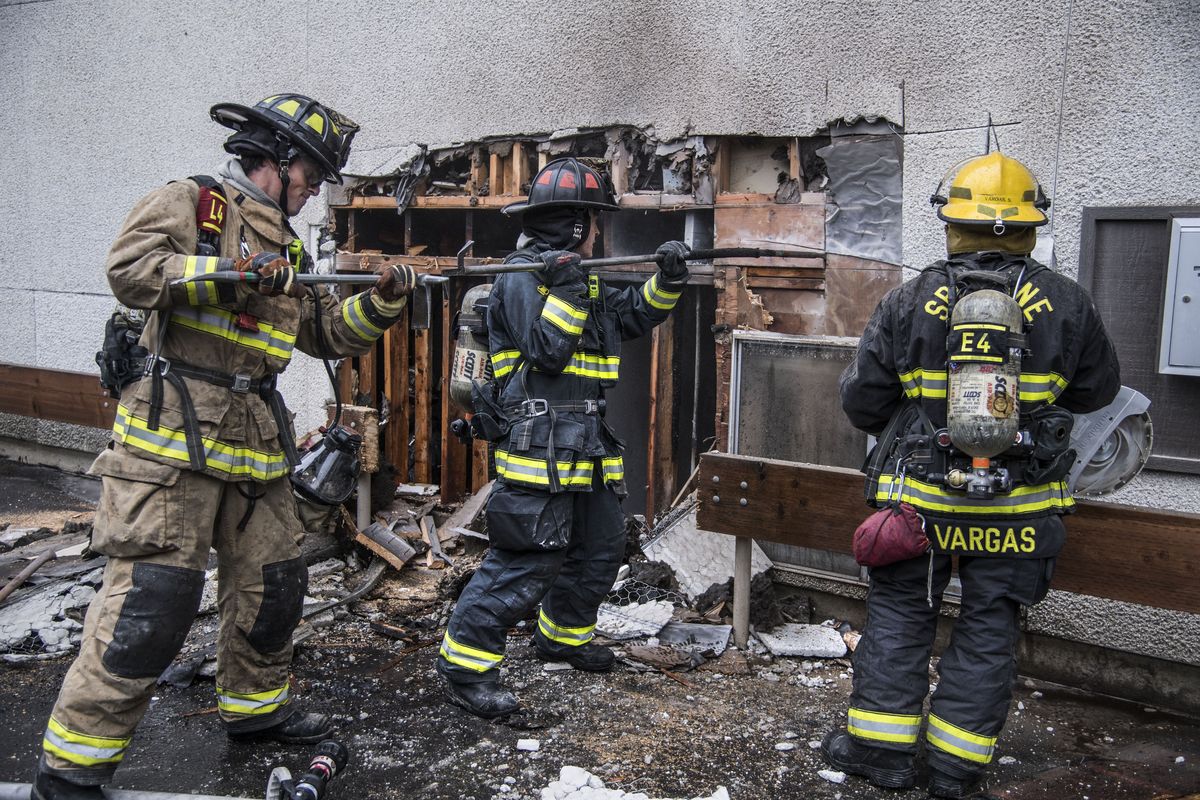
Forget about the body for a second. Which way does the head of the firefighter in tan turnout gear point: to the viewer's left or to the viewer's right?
to the viewer's right

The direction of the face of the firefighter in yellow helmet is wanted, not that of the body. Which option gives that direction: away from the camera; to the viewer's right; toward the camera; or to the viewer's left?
away from the camera

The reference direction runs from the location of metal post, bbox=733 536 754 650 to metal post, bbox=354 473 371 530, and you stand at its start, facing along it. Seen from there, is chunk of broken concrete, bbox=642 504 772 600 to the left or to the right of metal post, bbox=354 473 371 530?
right

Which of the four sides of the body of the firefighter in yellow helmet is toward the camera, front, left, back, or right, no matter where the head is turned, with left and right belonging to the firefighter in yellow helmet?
back

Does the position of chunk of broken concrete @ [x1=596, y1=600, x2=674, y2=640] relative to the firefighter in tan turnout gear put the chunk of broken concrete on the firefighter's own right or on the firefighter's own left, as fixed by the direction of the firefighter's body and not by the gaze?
on the firefighter's own left

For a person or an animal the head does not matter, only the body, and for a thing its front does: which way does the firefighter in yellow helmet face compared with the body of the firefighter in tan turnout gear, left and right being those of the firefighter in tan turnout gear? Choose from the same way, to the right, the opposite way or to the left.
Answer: to the left

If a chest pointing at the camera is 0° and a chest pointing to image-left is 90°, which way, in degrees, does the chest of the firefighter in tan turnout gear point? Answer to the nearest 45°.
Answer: approximately 315°

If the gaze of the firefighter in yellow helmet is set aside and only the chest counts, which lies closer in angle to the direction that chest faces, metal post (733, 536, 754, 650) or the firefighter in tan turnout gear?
the metal post

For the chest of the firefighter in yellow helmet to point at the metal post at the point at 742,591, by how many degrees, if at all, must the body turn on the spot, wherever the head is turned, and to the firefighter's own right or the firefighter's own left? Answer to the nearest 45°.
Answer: approximately 45° to the firefighter's own left

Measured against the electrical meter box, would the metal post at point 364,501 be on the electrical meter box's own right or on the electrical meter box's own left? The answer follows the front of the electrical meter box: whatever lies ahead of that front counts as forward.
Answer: on the electrical meter box's own right
